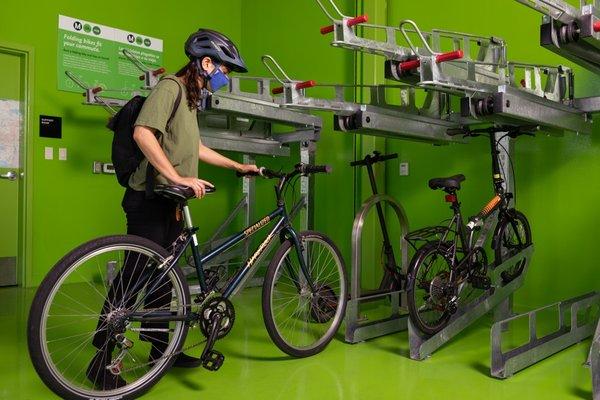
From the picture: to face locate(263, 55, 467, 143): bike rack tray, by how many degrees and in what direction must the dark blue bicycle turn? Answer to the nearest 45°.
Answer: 0° — it already faces it

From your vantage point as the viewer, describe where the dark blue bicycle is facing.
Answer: facing away from the viewer and to the right of the viewer

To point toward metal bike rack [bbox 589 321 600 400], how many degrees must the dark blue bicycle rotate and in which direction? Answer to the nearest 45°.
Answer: approximately 45° to its right

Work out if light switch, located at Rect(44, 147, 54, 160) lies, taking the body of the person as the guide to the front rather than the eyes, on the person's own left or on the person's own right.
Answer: on the person's own left

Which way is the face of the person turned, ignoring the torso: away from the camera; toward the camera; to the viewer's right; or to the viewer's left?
to the viewer's right

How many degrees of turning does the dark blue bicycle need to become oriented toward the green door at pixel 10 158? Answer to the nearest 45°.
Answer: approximately 90° to its left

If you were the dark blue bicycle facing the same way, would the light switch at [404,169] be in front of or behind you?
in front

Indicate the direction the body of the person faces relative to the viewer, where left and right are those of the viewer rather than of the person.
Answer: facing to the right of the viewer

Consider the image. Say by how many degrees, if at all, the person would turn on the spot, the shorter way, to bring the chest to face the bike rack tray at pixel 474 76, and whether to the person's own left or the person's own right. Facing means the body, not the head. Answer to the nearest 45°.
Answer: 0° — they already face it

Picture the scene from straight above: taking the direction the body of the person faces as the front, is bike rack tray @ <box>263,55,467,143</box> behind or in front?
in front
